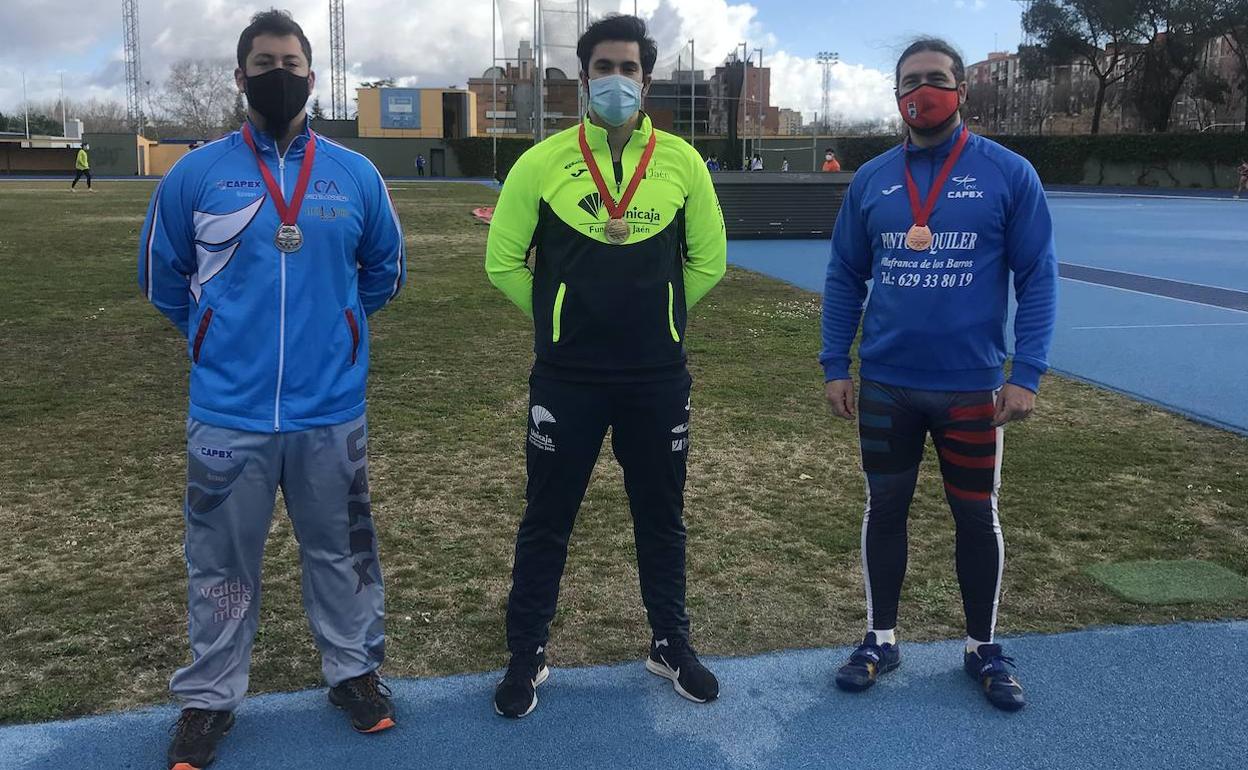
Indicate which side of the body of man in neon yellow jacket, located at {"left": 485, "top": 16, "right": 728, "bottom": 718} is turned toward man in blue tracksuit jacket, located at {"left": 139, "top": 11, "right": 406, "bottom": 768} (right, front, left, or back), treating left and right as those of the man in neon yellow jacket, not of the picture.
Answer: right

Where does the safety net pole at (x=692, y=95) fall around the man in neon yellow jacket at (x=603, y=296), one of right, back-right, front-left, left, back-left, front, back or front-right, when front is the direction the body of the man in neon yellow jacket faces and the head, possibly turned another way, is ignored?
back

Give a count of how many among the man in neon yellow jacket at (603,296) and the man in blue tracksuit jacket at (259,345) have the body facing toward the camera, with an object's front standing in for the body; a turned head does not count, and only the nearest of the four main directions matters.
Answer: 2

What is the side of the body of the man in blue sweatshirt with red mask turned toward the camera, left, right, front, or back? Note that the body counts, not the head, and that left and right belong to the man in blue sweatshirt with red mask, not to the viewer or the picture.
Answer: front

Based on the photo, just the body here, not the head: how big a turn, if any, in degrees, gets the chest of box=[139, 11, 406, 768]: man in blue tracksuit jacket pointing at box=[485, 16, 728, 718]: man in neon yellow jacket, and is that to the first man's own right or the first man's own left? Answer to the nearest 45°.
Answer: approximately 90° to the first man's own left

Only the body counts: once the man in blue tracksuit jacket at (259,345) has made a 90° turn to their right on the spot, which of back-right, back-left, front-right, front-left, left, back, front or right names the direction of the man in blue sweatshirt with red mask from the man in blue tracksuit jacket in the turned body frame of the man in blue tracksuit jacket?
back

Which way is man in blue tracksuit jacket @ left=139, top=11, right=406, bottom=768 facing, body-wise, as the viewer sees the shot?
toward the camera

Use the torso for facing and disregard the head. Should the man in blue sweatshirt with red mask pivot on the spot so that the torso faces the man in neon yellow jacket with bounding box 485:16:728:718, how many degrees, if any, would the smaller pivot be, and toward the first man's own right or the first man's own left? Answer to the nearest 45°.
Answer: approximately 90° to the first man's own right

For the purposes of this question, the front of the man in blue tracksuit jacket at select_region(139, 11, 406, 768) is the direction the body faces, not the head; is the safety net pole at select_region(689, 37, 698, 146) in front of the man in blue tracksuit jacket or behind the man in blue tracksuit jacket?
behind

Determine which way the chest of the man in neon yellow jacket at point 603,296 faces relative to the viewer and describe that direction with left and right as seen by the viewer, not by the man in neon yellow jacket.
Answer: facing the viewer
